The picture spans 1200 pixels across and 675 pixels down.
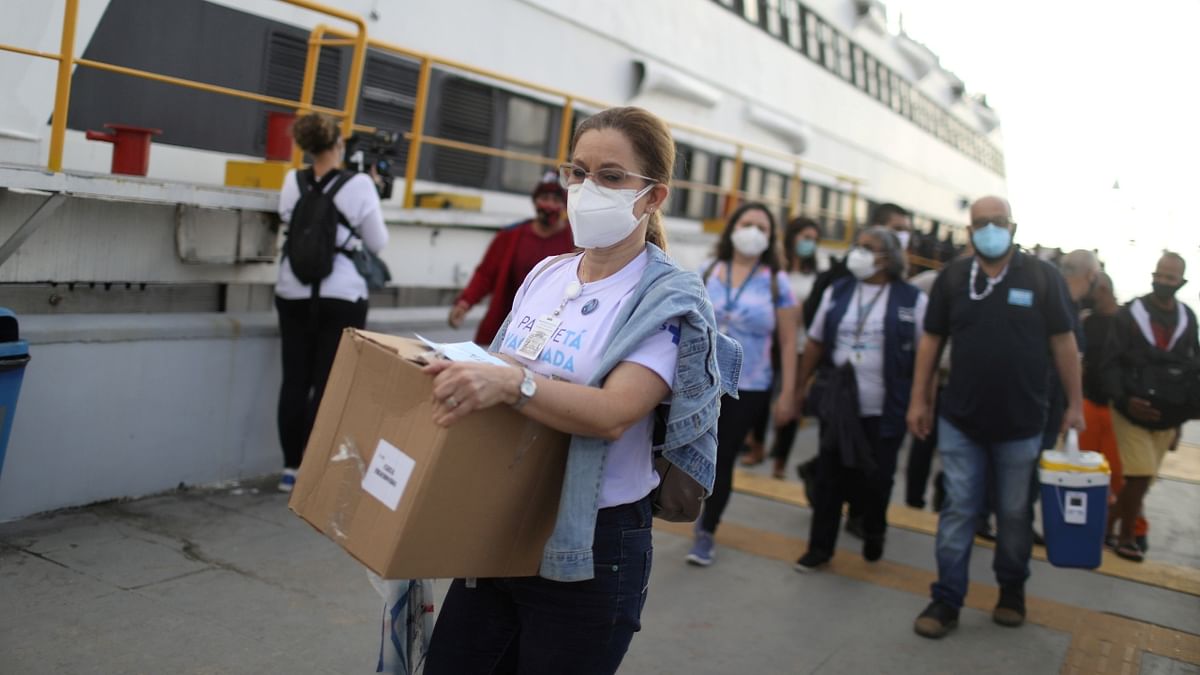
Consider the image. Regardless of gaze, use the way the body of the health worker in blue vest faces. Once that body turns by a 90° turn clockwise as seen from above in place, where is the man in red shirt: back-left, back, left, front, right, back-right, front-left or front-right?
front-left

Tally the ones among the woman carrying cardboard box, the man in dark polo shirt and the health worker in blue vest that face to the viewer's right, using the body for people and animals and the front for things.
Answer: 0

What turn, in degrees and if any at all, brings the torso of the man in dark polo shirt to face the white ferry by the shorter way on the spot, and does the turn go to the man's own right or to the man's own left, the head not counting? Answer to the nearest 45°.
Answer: approximately 90° to the man's own right

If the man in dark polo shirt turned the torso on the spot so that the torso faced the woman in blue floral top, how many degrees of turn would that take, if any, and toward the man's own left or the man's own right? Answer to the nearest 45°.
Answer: approximately 135° to the man's own right

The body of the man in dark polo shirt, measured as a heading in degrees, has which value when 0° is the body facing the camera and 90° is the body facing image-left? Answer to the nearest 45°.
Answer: approximately 0°

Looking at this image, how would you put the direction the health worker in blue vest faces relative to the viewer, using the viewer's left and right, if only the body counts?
facing the viewer and to the left of the viewer

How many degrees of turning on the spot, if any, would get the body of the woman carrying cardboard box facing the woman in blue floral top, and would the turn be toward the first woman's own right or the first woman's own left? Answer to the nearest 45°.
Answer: approximately 135° to the first woman's own right

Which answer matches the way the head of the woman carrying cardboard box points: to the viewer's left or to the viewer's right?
to the viewer's left

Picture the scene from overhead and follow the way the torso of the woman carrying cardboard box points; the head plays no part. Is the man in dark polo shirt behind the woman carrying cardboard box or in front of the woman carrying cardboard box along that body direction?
behind
